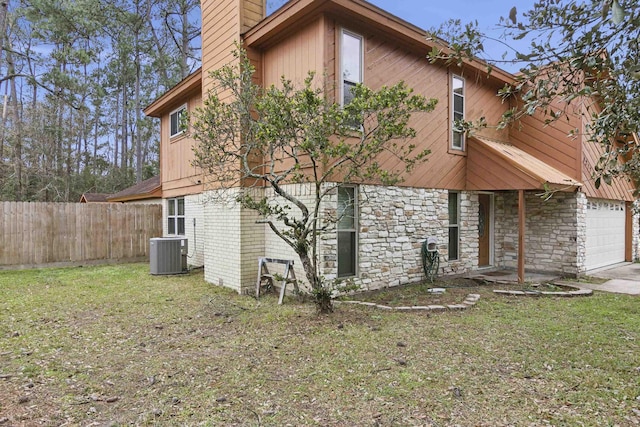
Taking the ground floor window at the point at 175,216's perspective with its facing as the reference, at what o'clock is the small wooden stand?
The small wooden stand is roughly at 10 o'clock from the ground floor window.

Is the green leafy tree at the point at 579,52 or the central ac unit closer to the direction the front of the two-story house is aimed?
the green leafy tree

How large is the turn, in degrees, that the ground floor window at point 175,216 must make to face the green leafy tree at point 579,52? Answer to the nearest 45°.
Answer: approximately 45° to its left

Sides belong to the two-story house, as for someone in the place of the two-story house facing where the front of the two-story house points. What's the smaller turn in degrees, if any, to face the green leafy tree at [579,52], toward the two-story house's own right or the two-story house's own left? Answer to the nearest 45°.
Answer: approximately 45° to the two-story house's own right

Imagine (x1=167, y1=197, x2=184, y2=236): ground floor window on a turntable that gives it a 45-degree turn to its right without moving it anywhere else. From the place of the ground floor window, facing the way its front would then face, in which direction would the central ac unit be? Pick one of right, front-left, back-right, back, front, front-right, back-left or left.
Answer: left

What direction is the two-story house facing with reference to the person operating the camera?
facing the viewer and to the right of the viewer

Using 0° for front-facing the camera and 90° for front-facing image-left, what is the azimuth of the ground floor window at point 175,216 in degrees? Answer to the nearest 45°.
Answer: approximately 45°

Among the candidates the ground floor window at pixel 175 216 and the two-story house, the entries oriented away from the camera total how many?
0
